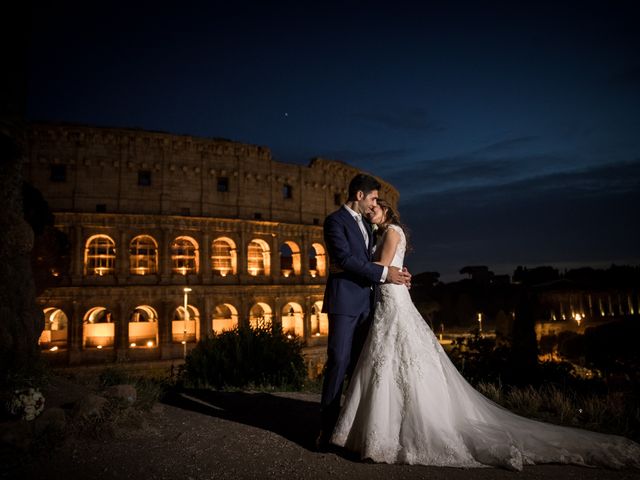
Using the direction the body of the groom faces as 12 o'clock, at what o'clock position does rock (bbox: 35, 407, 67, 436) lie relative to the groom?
The rock is roughly at 6 o'clock from the groom.

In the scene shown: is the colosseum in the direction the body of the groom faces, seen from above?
no

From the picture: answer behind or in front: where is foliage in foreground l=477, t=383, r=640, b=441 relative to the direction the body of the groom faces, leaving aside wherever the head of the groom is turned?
in front

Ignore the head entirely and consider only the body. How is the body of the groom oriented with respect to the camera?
to the viewer's right

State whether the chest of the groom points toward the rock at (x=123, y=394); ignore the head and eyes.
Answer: no

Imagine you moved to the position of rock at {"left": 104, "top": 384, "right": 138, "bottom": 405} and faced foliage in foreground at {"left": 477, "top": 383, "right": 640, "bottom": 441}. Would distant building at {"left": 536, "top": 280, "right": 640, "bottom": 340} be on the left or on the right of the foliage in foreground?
left

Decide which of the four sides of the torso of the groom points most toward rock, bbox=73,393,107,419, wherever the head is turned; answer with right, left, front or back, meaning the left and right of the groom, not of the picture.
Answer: back

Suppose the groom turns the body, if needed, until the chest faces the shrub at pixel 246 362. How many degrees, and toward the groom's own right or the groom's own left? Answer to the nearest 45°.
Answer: approximately 135° to the groom's own left

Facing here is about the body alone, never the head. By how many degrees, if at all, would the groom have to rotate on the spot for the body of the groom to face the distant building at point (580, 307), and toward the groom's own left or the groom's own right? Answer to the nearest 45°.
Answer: approximately 45° to the groom's own left

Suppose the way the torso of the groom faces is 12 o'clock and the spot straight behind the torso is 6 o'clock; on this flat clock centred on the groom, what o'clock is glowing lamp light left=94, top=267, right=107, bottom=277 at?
The glowing lamp light is roughly at 8 o'clock from the groom.

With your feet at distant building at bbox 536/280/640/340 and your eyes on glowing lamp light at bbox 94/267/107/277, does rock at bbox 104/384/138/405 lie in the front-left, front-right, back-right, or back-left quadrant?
front-left

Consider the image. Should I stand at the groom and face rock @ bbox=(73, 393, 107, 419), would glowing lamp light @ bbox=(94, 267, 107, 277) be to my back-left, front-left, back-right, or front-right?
front-right

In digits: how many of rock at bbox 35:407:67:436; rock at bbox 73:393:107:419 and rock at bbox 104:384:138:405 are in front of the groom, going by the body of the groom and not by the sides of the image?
0
